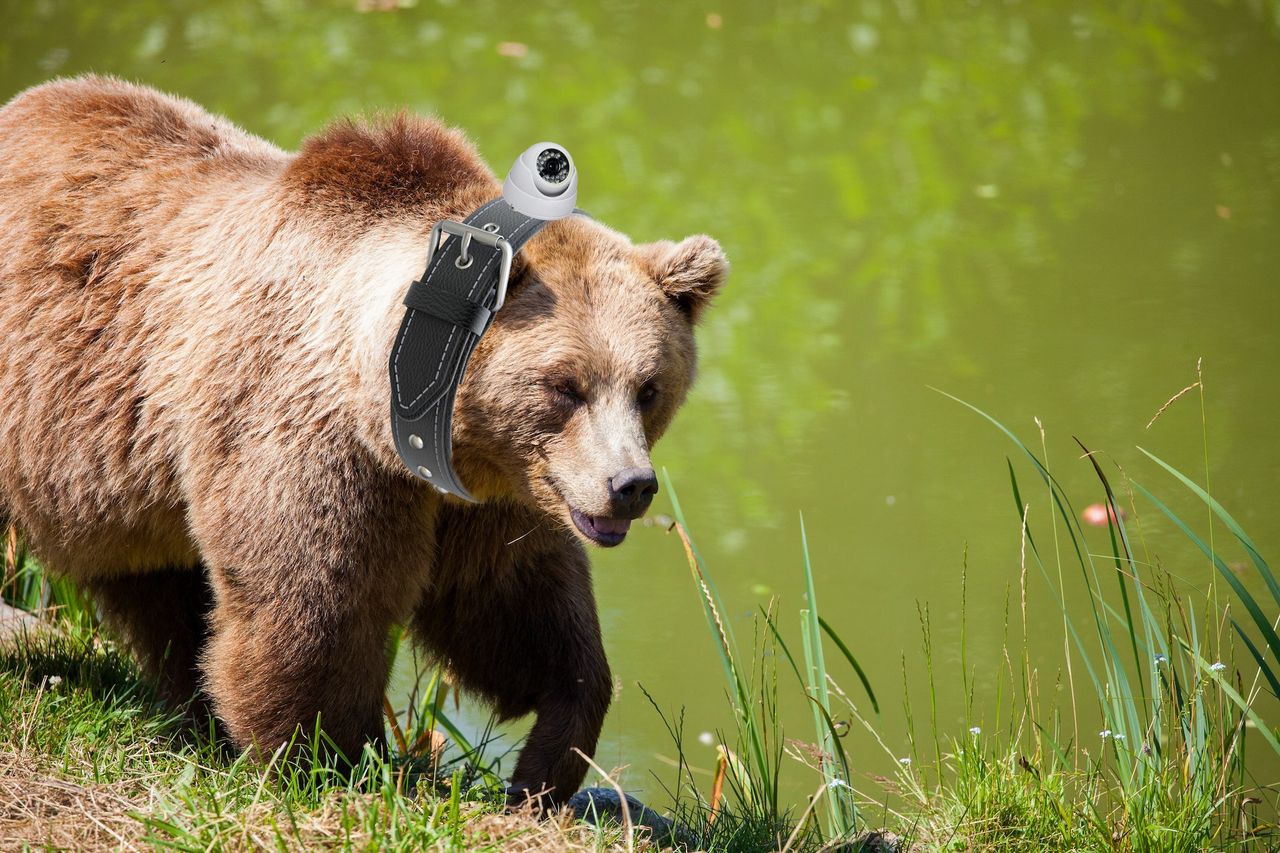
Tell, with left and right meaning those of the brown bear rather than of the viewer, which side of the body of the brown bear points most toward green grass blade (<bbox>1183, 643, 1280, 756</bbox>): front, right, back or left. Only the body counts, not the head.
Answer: front

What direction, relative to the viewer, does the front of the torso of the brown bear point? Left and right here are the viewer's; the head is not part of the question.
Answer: facing the viewer and to the right of the viewer
